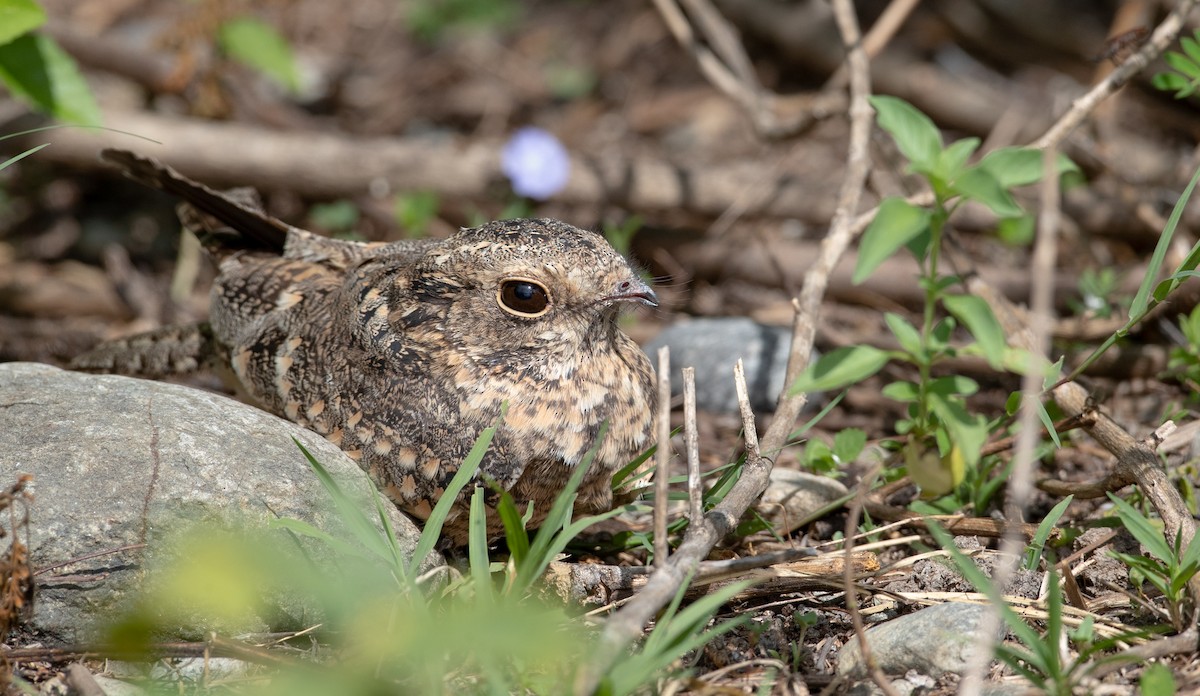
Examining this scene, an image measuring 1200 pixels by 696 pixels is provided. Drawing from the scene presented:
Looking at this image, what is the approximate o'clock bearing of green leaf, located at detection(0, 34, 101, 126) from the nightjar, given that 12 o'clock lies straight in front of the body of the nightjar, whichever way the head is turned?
The green leaf is roughly at 6 o'clock from the nightjar.

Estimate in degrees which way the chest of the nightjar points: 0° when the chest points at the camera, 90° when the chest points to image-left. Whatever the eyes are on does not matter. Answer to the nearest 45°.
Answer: approximately 315°
